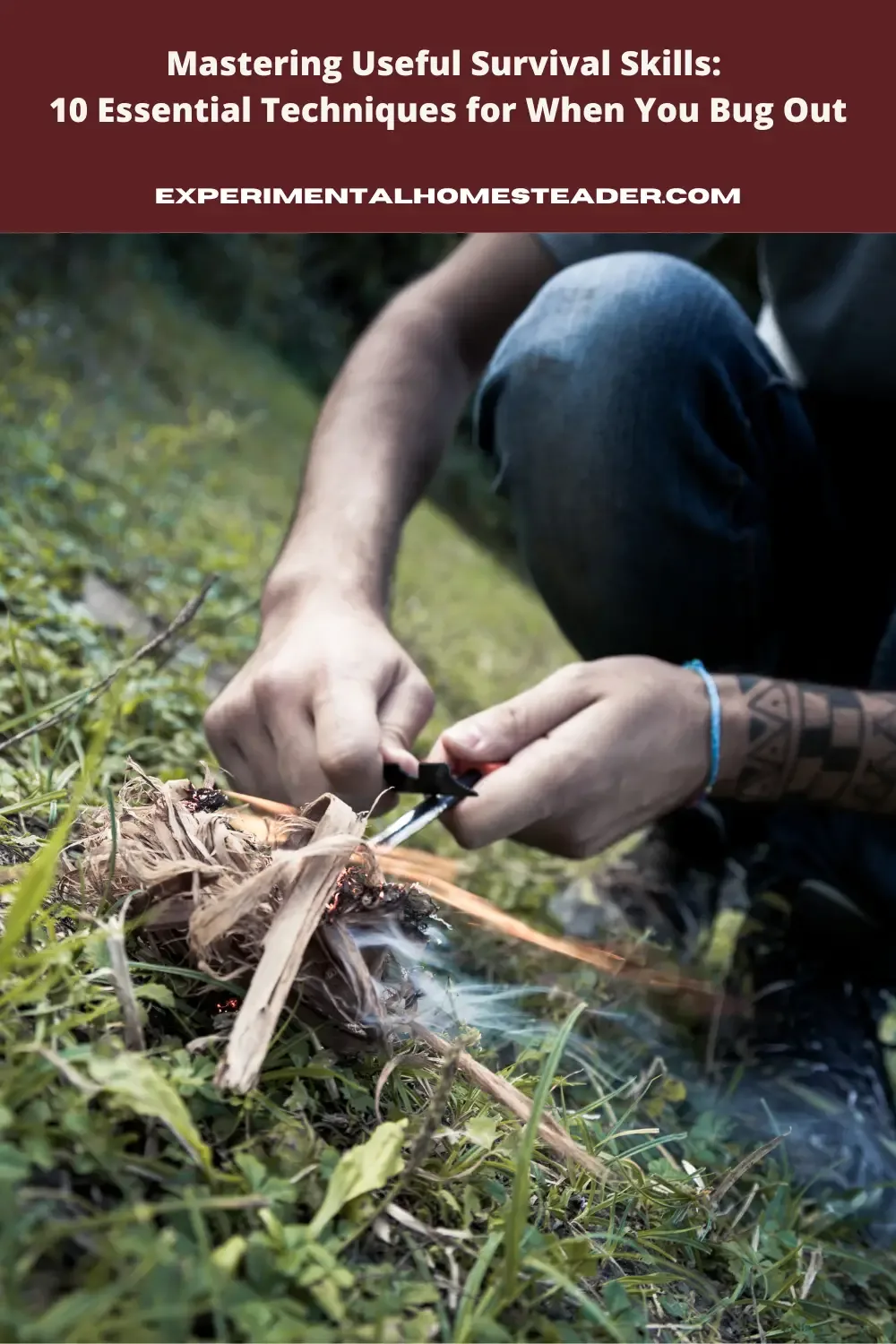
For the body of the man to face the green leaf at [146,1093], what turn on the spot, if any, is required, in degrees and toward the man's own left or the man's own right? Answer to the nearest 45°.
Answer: approximately 45° to the man's own left

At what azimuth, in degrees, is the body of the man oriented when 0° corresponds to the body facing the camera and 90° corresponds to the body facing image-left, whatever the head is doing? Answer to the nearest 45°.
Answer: approximately 45°

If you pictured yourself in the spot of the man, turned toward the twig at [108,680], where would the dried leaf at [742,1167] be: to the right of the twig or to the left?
left

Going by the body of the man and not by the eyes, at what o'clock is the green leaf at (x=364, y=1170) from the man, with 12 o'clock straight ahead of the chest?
The green leaf is roughly at 11 o'clock from the man.

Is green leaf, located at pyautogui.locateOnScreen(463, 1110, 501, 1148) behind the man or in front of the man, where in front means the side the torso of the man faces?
in front

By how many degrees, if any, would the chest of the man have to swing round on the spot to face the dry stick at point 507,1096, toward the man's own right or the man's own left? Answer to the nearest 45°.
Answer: approximately 45° to the man's own left

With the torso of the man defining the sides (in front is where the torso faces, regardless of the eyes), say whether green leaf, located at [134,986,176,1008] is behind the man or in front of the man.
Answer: in front

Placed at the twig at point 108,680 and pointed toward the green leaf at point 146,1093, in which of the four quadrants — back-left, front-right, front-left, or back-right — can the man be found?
back-left

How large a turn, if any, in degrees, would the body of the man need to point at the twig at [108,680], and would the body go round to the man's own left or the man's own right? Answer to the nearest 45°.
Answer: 0° — they already face it
